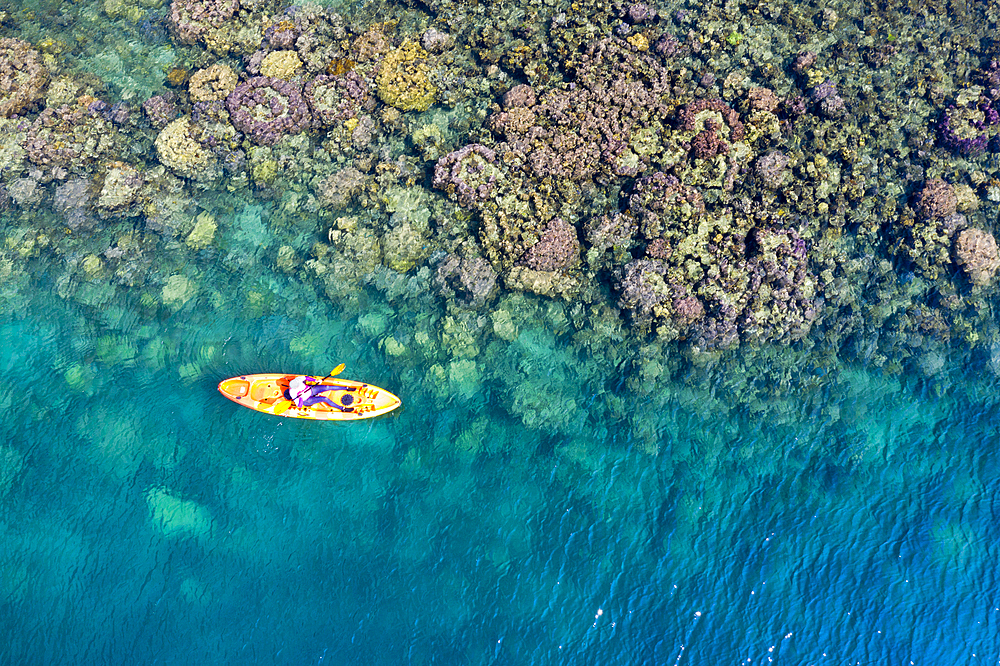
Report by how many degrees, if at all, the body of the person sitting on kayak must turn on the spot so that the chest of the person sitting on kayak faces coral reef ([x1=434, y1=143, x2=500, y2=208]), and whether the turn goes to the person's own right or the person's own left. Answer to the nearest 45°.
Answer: approximately 45° to the person's own left

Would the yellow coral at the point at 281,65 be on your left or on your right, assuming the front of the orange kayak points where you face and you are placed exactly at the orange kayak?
on your left

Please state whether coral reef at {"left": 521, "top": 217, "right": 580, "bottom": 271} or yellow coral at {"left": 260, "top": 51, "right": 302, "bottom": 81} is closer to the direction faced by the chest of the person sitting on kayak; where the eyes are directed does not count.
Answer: the coral reef

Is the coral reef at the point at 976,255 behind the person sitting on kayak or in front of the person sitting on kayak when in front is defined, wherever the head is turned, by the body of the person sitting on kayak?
in front

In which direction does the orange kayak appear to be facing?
to the viewer's right

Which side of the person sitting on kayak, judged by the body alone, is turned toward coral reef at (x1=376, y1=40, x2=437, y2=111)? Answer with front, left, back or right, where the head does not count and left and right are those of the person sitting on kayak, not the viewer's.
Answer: left

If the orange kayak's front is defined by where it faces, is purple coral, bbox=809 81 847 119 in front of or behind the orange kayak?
in front

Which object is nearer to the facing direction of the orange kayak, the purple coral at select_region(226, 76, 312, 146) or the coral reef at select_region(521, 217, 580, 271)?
the coral reef

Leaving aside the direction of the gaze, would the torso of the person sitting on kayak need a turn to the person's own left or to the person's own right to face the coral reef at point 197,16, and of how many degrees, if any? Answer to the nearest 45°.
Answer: approximately 135° to the person's own left

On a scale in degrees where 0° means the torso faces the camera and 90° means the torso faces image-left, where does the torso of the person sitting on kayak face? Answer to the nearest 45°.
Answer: approximately 270°

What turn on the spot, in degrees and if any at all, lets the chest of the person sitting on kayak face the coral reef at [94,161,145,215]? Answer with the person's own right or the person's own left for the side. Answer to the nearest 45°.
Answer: approximately 135° to the person's own left

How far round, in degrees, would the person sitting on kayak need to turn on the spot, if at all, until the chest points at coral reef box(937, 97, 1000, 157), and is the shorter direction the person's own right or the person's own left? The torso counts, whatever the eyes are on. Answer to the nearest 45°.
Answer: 0° — they already face it

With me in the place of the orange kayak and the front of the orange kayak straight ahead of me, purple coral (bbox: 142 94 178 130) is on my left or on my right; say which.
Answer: on my left

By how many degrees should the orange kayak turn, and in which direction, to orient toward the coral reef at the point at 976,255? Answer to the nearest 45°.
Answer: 0° — it already faces it
